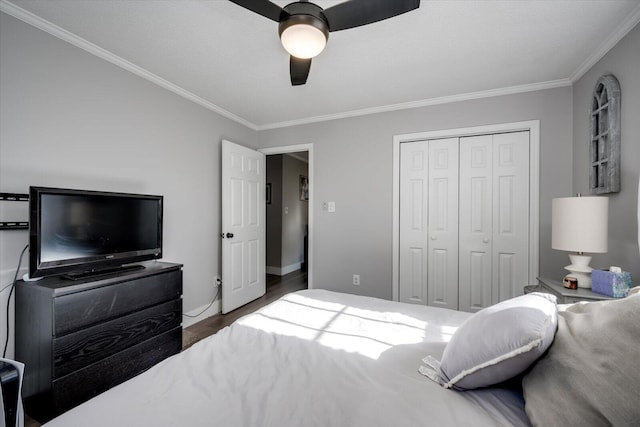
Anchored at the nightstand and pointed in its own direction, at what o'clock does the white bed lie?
The white bed is roughly at 11 o'clock from the nightstand.

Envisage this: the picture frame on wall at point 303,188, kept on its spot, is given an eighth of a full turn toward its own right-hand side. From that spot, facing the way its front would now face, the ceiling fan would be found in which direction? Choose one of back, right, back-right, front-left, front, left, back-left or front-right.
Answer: front

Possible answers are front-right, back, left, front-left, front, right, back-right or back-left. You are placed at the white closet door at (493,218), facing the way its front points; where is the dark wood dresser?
front-right

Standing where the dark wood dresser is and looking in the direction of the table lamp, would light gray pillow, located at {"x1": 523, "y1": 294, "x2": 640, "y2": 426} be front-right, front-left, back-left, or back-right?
front-right

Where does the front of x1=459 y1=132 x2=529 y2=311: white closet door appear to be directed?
toward the camera

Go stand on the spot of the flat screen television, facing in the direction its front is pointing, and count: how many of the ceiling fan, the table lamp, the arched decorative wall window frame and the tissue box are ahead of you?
4

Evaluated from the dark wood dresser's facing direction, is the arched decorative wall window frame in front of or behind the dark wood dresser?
in front

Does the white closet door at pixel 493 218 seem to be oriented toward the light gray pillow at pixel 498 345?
yes

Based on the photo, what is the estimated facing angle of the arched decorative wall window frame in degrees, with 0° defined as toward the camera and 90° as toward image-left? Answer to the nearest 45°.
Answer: approximately 45°

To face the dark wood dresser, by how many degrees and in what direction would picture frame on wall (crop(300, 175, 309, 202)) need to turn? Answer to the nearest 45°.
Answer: approximately 45° to its right

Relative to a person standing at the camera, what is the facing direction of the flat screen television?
facing the viewer and to the right of the viewer

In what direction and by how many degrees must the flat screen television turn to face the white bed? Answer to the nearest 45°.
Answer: approximately 45° to its right

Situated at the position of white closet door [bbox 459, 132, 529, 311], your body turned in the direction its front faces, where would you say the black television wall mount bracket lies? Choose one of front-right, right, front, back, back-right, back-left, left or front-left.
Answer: front-right

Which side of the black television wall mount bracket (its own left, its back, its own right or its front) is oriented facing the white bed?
front
